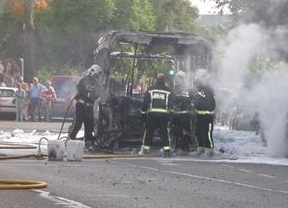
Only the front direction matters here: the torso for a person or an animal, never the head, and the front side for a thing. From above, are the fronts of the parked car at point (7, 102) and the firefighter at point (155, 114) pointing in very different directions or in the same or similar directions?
same or similar directions
